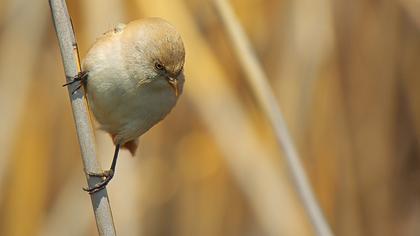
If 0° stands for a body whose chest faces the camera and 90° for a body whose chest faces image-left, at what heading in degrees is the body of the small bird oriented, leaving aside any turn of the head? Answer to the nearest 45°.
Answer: approximately 315°
